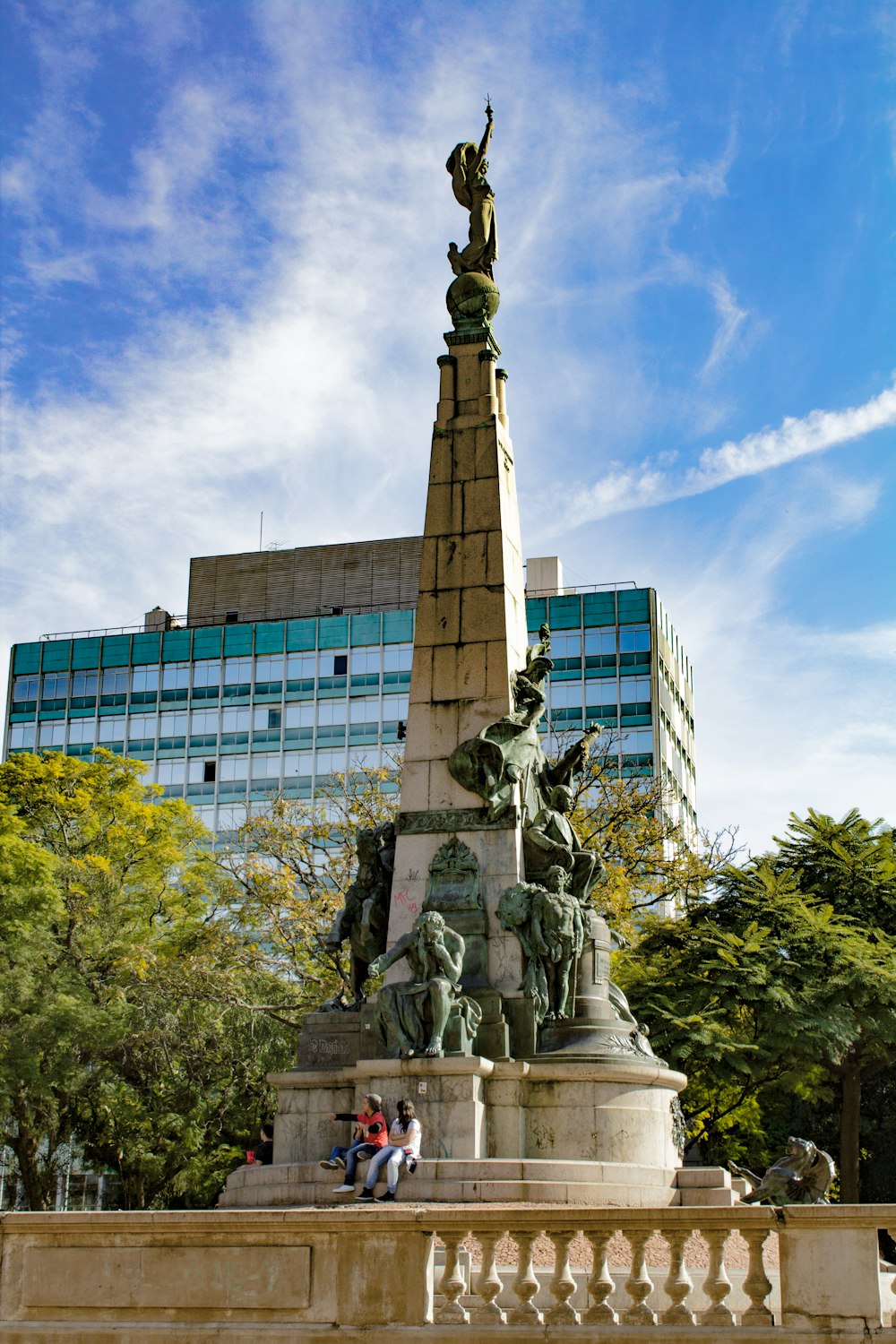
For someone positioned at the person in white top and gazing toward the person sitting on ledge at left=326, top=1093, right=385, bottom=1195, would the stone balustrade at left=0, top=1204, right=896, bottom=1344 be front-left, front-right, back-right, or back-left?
back-left

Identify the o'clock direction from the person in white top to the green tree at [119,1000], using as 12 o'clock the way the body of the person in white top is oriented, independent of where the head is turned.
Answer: The green tree is roughly at 4 o'clock from the person in white top.

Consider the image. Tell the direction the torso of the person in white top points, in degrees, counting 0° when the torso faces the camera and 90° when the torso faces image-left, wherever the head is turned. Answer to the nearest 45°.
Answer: approximately 45°

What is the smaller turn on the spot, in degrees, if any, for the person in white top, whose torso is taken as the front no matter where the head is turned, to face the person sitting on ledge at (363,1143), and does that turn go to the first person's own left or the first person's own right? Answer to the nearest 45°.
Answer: approximately 90° to the first person's own right

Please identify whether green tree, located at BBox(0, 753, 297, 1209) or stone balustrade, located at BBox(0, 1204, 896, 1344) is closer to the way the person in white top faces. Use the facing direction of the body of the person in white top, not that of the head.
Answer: the stone balustrade

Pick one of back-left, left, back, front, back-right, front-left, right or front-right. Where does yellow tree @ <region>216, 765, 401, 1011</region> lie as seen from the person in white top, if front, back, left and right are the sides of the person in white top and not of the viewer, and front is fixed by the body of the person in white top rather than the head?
back-right

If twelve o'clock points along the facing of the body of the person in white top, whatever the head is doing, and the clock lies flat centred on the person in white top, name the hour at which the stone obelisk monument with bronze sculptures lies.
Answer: The stone obelisk monument with bronze sculptures is roughly at 5 o'clock from the person in white top.

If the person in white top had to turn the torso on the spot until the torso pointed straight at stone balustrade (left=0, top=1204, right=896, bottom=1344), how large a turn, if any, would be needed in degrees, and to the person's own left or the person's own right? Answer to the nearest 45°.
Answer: approximately 45° to the person's own left
